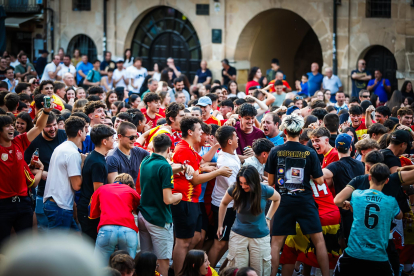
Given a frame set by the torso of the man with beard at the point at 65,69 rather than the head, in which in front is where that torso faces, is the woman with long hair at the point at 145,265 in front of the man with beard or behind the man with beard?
in front

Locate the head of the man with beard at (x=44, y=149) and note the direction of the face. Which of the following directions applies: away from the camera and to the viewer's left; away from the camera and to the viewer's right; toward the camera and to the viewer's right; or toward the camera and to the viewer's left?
toward the camera and to the viewer's right

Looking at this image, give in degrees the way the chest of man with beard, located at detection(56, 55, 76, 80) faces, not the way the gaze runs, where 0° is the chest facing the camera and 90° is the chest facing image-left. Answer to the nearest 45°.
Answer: approximately 0°

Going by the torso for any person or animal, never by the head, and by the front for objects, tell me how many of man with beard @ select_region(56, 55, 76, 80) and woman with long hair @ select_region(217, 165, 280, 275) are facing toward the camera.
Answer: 2

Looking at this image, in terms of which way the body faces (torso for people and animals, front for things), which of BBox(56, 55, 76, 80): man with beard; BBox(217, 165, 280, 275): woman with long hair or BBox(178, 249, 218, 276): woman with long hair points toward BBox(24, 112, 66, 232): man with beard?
BBox(56, 55, 76, 80): man with beard

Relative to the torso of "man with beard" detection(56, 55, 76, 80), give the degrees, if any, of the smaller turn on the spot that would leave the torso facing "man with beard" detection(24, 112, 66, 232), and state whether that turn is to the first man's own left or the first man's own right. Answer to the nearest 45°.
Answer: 0° — they already face them

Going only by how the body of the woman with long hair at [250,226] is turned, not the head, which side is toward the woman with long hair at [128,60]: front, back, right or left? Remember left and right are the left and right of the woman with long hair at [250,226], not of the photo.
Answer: back

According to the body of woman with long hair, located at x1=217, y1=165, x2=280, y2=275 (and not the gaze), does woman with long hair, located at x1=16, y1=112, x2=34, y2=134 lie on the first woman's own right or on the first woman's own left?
on the first woman's own right

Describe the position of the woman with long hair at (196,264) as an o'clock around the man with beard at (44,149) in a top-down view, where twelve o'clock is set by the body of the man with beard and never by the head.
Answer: The woman with long hair is roughly at 11 o'clock from the man with beard.

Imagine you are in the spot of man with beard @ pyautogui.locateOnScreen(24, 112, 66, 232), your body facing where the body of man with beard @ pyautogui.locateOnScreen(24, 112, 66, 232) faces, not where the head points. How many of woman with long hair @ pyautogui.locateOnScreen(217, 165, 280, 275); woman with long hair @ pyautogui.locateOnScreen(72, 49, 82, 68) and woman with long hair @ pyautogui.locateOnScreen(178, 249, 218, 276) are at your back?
1
